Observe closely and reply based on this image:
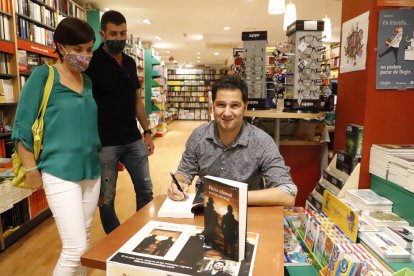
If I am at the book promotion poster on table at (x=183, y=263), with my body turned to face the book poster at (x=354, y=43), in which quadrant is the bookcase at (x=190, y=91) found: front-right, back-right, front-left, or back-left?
front-left

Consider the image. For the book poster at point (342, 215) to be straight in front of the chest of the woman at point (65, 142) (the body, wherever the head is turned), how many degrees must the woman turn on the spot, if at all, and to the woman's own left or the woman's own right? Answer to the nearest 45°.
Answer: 0° — they already face it

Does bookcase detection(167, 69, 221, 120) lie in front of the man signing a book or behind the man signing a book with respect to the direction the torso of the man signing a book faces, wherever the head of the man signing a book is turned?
behind

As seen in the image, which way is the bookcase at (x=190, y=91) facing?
toward the camera

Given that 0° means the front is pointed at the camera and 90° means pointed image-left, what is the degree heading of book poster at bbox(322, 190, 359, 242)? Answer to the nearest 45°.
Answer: approximately 45°

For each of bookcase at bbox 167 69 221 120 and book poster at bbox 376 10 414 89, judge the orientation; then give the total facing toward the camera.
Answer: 2

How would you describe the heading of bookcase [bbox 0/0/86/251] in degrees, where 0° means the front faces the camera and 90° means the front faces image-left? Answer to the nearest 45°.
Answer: approximately 315°

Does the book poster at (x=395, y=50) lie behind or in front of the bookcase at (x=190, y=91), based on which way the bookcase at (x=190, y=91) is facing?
in front

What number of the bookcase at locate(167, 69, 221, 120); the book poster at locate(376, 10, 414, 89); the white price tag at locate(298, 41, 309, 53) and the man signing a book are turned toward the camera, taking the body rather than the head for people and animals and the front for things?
4

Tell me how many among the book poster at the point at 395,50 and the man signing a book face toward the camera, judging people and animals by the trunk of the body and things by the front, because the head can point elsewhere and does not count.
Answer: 2

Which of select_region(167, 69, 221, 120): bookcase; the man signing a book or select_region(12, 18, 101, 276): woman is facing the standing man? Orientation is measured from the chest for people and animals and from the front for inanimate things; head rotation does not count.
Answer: the bookcase

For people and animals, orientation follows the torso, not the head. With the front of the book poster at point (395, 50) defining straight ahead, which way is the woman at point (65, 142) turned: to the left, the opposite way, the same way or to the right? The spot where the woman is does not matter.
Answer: to the left

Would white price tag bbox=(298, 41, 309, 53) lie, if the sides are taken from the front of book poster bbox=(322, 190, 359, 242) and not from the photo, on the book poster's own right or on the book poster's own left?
on the book poster's own right

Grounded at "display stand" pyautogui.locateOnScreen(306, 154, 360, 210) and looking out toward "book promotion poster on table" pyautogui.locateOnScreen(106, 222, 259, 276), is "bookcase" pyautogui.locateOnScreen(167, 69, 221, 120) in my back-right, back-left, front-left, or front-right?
back-right

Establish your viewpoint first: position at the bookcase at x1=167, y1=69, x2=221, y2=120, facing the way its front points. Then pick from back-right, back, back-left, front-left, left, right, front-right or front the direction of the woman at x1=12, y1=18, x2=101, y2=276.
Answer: front

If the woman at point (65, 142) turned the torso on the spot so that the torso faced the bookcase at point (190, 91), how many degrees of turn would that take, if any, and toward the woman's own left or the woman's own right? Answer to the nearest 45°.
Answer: approximately 90° to the woman's own left
